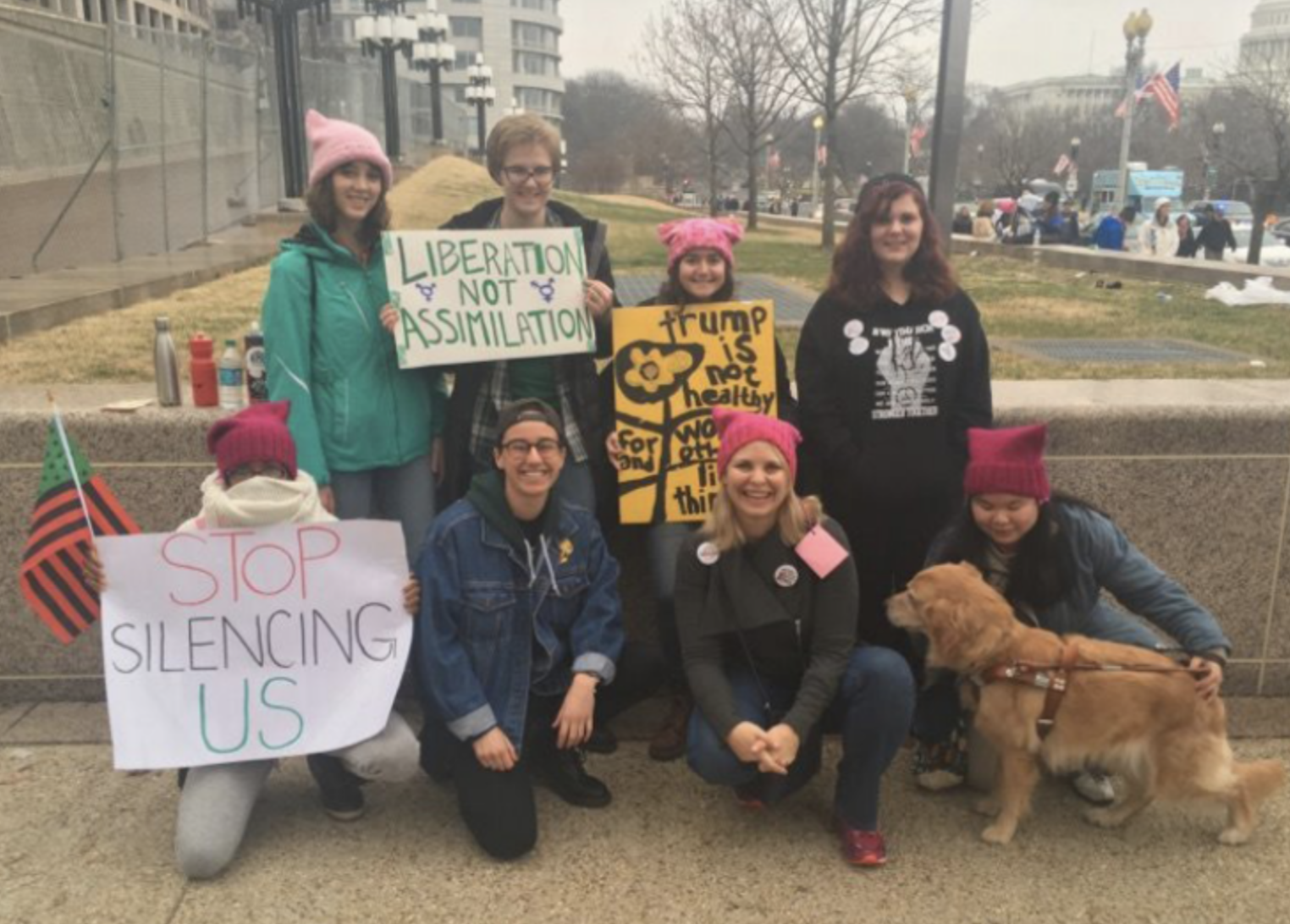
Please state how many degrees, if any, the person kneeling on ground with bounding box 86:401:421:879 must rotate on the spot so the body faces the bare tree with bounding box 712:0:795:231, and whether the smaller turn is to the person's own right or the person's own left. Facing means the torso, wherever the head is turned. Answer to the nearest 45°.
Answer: approximately 135° to the person's own left

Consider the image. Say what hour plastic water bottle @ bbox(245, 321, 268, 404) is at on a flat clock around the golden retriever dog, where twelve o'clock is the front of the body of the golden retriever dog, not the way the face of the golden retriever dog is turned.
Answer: The plastic water bottle is roughly at 12 o'clock from the golden retriever dog.

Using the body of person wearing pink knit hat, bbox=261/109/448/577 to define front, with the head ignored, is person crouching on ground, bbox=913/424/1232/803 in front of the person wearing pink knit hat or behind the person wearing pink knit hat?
in front

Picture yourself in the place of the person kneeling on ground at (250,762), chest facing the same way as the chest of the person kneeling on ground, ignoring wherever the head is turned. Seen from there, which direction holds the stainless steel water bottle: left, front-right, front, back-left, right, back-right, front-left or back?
back

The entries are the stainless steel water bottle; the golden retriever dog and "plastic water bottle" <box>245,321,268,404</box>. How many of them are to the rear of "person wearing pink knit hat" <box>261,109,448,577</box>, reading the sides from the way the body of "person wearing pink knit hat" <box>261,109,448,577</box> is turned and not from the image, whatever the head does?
2

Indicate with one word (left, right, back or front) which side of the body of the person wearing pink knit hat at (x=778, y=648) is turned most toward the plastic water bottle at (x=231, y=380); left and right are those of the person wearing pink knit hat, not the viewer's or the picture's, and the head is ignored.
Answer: right

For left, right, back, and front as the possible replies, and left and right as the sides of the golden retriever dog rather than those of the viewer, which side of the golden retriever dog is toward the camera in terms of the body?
left

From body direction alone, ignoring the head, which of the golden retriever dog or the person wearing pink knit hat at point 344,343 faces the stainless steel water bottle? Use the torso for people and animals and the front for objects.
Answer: the golden retriever dog

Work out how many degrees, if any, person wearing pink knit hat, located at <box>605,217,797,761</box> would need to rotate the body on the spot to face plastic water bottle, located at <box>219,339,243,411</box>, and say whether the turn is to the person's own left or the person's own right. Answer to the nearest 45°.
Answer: approximately 90° to the person's own right
